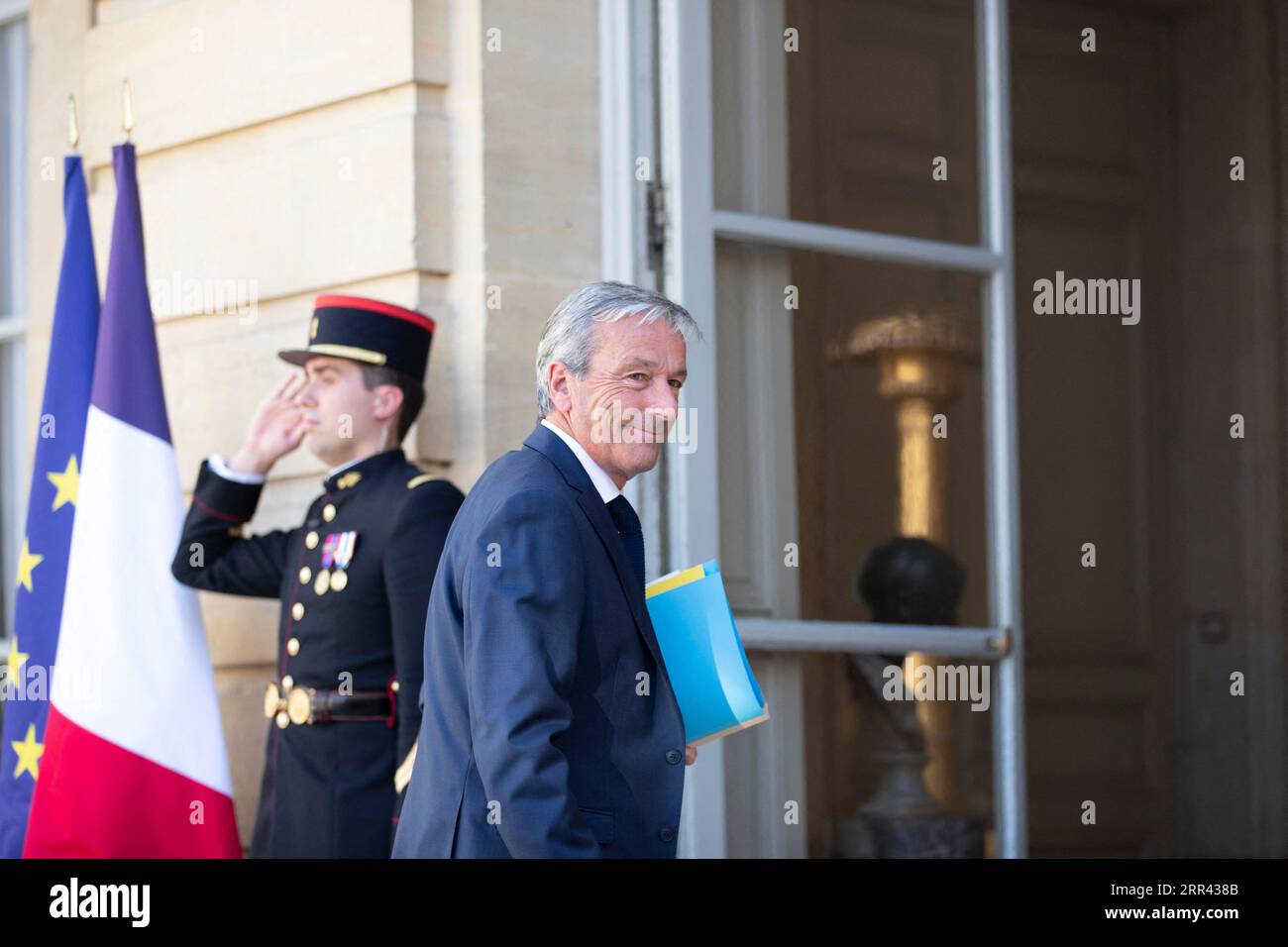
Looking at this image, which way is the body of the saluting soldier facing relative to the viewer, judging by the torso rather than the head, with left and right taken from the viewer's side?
facing the viewer and to the left of the viewer

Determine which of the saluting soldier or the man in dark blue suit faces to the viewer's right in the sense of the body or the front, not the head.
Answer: the man in dark blue suit

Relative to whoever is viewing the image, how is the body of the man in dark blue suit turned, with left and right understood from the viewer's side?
facing to the right of the viewer

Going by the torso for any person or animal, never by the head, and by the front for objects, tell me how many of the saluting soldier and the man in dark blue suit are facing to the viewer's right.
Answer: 1

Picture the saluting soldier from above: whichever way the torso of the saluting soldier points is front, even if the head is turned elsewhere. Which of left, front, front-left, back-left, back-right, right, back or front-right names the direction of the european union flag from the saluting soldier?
right

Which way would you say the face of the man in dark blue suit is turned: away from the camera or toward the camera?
toward the camera

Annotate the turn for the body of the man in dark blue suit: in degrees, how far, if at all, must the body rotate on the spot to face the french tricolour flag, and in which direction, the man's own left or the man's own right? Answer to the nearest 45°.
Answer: approximately 135° to the man's own left

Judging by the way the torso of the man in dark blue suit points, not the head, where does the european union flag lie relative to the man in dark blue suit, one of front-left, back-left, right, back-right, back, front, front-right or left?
back-left

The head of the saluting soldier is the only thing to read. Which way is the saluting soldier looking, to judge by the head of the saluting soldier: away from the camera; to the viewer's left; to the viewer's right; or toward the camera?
to the viewer's left

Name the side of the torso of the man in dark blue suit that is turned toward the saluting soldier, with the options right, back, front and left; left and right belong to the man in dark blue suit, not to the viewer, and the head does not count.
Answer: left

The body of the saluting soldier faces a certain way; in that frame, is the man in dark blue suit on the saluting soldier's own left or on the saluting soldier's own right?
on the saluting soldier's own left
